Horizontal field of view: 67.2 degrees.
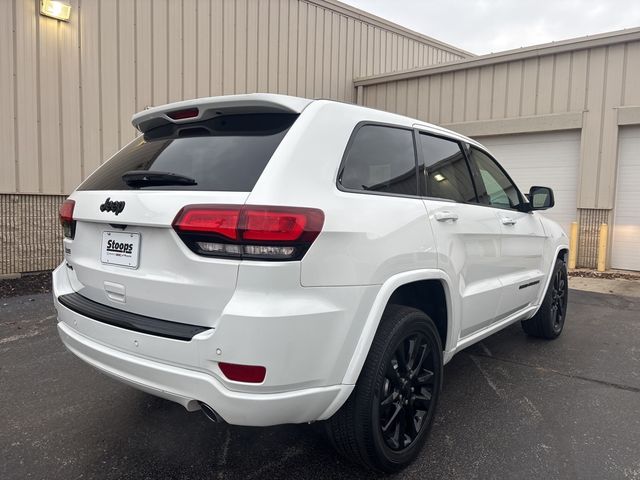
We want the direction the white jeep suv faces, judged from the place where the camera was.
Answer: facing away from the viewer and to the right of the viewer
